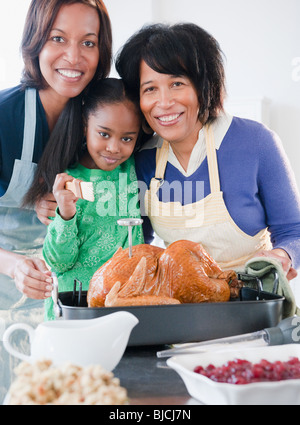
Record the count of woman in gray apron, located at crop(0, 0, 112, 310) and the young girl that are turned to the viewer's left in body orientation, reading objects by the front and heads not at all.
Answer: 0

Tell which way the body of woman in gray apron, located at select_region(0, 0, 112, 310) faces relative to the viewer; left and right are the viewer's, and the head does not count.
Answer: facing the viewer and to the right of the viewer

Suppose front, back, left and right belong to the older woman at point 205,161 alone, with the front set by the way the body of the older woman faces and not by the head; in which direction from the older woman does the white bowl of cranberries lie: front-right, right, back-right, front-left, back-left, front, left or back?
front-left

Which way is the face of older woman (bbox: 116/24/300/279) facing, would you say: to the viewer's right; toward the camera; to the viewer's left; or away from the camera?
toward the camera

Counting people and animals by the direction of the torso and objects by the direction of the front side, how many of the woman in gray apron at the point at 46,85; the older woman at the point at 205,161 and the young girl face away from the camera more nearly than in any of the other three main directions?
0

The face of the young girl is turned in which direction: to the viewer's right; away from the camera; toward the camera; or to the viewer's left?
toward the camera

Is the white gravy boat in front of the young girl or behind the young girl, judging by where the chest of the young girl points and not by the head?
in front

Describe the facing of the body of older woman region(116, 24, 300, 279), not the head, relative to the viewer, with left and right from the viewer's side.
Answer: facing the viewer and to the left of the viewer

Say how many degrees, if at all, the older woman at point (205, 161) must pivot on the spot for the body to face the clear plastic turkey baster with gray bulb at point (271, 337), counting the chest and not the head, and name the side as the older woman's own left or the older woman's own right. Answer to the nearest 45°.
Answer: approximately 45° to the older woman's own left

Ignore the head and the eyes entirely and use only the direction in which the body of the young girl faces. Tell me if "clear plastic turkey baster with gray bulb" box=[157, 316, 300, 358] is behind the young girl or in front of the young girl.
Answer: in front

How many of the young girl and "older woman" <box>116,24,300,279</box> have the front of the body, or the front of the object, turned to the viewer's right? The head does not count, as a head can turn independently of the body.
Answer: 0

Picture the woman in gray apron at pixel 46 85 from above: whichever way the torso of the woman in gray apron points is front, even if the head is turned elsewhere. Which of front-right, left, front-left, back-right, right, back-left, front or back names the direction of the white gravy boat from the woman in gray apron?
front-right

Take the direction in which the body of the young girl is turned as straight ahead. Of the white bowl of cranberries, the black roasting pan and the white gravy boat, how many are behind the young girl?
0

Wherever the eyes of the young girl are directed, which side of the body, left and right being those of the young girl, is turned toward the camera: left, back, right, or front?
front
